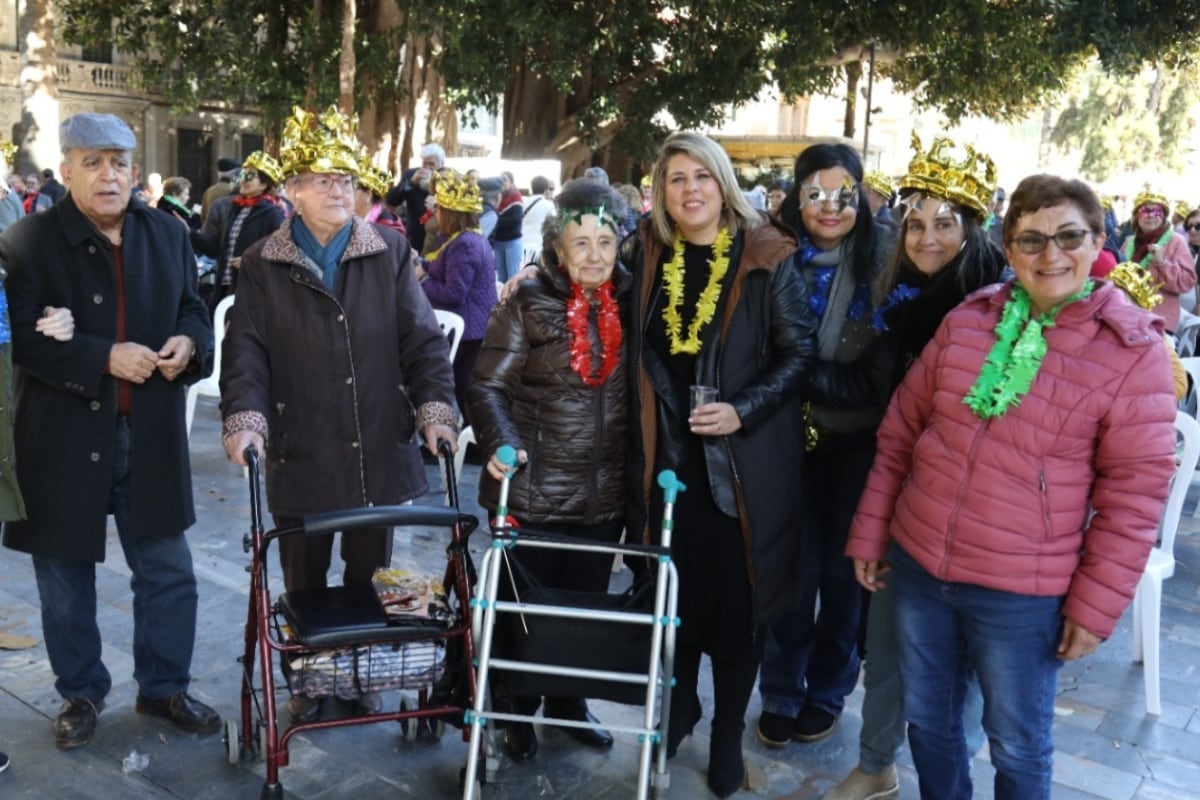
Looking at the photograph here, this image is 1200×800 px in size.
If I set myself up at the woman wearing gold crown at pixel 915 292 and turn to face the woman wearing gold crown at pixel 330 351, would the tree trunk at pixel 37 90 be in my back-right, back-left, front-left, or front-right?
front-right

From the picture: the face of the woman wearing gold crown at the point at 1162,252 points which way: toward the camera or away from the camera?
toward the camera

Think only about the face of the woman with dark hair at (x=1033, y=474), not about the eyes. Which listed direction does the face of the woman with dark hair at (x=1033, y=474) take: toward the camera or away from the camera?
toward the camera

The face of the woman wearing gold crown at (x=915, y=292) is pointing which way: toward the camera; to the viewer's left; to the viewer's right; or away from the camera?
toward the camera

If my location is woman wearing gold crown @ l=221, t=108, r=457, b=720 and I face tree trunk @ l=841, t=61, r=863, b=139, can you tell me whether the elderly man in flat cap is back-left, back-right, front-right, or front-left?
back-left

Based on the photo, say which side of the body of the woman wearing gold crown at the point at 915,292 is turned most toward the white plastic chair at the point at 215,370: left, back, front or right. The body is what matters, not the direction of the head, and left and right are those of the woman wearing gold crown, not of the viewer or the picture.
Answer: right

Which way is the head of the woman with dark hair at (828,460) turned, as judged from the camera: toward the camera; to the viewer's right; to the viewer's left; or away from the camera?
toward the camera

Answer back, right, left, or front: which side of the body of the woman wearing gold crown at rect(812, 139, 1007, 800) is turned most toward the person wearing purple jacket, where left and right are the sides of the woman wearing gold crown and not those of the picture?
right

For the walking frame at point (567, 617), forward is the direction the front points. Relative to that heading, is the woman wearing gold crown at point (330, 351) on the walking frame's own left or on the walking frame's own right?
on the walking frame's own right

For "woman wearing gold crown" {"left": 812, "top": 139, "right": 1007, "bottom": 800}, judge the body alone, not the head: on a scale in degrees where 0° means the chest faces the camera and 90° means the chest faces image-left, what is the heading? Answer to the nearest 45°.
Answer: approximately 45°

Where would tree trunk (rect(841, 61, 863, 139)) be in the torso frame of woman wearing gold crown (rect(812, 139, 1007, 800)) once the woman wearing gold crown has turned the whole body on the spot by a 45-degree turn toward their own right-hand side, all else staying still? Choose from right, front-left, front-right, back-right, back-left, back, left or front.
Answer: right

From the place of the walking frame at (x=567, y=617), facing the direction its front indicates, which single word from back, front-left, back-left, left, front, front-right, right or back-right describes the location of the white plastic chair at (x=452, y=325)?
back

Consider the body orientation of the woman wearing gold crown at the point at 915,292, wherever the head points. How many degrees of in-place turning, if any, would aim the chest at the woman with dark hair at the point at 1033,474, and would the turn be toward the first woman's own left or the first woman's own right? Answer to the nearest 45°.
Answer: approximately 90° to the first woman's own left

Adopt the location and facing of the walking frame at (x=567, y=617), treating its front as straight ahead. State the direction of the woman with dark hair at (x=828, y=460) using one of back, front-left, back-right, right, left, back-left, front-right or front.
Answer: back-left

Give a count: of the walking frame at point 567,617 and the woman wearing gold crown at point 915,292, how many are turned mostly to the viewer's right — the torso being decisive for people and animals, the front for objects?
0

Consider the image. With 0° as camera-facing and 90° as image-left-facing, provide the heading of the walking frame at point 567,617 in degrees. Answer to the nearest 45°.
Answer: approximately 0°
